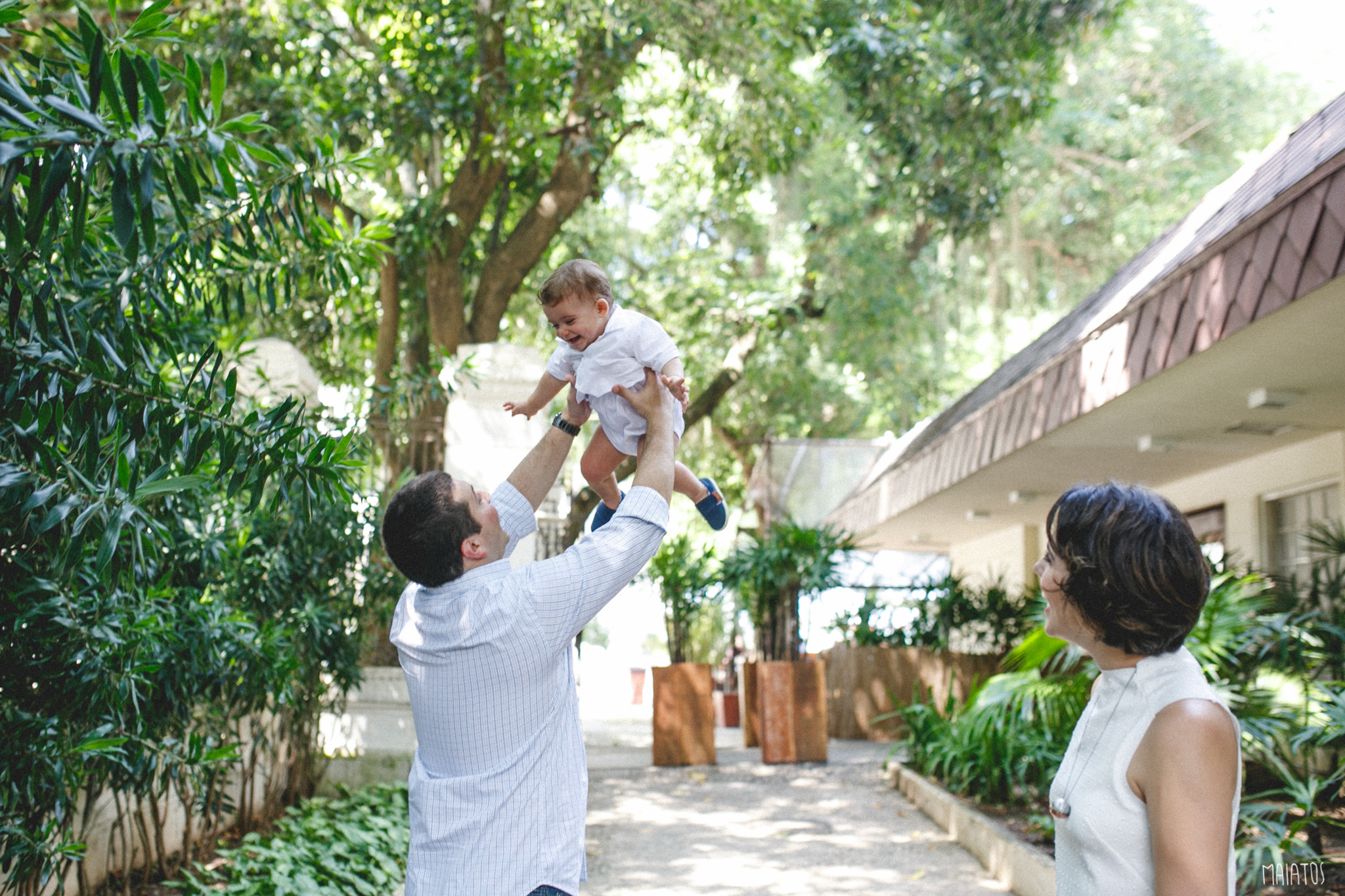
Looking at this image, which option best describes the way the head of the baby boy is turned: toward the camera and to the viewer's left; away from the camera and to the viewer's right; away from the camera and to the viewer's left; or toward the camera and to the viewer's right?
toward the camera and to the viewer's left

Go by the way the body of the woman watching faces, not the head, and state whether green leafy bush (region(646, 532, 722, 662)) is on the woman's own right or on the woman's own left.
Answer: on the woman's own right

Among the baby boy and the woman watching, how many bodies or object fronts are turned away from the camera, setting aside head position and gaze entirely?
0

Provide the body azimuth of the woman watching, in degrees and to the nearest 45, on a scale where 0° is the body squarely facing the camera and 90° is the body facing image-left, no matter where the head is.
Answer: approximately 90°

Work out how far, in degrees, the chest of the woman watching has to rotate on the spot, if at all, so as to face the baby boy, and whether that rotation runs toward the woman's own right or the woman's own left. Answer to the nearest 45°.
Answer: approximately 45° to the woman's own right

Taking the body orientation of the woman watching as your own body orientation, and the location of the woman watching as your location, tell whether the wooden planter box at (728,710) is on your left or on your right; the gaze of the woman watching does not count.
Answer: on your right

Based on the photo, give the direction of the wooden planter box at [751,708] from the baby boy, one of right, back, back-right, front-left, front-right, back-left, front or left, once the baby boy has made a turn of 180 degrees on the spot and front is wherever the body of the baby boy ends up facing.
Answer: front-left

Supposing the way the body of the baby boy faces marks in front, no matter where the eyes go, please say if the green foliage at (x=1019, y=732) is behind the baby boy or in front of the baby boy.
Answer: behind

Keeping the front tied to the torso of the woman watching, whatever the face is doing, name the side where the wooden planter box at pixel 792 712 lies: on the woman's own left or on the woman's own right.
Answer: on the woman's own right
